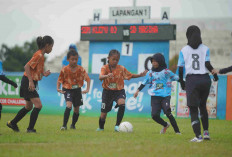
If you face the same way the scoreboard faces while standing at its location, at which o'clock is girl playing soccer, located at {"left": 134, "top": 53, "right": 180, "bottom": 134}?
The girl playing soccer is roughly at 12 o'clock from the scoreboard.

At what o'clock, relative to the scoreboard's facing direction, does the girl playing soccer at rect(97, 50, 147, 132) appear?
The girl playing soccer is roughly at 12 o'clock from the scoreboard.

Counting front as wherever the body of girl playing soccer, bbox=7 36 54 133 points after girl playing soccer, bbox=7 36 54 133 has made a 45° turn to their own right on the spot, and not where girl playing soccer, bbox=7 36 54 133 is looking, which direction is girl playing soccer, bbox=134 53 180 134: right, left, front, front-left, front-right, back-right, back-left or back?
front-left

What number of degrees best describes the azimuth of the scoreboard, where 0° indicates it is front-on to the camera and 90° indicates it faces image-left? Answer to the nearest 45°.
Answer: approximately 0°

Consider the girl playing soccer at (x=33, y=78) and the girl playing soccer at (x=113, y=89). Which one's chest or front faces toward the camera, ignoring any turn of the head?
the girl playing soccer at (x=113, y=89)

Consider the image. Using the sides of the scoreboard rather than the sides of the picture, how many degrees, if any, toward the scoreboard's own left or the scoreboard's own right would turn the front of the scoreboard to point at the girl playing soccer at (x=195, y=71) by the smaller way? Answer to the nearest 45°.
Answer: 0° — it already faces them

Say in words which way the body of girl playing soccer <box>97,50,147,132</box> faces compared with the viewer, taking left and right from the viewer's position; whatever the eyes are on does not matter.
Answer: facing the viewer

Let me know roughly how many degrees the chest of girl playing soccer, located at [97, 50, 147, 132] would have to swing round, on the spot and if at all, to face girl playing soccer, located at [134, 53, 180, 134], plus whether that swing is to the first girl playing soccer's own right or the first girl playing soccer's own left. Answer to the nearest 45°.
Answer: approximately 45° to the first girl playing soccer's own left

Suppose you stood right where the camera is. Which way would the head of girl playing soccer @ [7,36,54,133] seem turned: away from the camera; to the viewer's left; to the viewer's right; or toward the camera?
to the viewer's right

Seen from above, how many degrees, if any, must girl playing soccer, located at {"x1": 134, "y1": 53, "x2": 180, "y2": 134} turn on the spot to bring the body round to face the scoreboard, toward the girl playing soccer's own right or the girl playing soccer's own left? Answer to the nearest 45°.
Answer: approximately 135° to the girl playing soccer's own right

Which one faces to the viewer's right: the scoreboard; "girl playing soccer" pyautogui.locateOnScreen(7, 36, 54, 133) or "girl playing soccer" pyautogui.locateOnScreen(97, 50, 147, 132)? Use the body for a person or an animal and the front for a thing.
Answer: "girl playing soccer" pyautogui.locateOnScreen(7, 36, 54, 133)

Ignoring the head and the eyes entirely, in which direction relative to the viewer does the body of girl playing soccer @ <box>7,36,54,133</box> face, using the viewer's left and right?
facing to the right of the viewer

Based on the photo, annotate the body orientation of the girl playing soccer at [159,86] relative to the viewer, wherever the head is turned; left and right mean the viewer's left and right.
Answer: facing the viewer and to the left of the viewer

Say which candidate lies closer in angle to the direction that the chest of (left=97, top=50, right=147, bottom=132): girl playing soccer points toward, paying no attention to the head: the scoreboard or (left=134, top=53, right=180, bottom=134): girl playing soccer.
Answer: the girl playing soccer

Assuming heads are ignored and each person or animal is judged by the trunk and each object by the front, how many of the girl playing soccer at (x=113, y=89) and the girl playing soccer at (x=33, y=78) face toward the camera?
1
